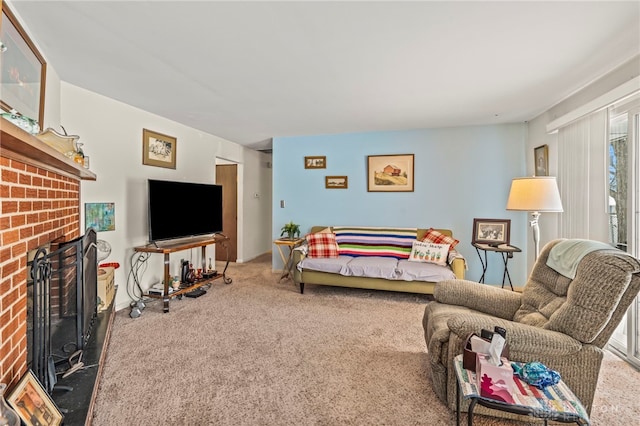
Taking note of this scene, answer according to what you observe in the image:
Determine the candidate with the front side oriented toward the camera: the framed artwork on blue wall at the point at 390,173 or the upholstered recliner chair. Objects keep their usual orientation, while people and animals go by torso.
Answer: the framed artwork on blue wall

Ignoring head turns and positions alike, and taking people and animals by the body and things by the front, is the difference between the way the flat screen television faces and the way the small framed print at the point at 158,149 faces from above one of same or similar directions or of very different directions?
same or similar directions

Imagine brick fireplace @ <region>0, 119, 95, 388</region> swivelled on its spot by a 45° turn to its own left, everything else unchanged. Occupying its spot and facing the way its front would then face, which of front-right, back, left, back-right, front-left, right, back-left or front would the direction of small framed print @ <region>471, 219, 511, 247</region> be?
front

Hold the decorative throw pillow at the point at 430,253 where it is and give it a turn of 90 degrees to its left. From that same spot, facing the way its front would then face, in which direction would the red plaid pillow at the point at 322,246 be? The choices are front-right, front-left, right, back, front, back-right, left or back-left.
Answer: back

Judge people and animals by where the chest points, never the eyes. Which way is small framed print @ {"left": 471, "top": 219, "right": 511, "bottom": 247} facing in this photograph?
toward the camera

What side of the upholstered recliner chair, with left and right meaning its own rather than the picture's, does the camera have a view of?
left

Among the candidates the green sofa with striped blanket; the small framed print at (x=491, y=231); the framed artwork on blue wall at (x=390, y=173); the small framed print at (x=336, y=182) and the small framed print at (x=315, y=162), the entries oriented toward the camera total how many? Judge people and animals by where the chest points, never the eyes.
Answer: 5

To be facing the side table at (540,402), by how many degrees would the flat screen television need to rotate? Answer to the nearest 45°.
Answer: approximately 45° to its right

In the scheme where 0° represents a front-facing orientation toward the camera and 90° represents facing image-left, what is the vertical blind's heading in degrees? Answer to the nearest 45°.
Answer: approximately 45°

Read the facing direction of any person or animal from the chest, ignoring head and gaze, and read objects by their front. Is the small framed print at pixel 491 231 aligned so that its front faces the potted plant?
no

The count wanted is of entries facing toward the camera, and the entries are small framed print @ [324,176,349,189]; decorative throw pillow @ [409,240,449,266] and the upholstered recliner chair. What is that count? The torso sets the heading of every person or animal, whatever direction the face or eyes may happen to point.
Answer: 2

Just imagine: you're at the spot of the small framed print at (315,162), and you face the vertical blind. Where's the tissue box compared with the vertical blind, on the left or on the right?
right

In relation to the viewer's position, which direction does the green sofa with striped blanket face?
facing the viewer

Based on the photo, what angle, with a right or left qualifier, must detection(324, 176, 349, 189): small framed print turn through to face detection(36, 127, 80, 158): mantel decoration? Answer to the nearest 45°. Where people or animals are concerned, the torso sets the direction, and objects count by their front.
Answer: approximately 45° to its right

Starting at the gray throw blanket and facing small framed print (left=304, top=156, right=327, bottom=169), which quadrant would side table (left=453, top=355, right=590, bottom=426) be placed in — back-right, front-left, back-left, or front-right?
back-left

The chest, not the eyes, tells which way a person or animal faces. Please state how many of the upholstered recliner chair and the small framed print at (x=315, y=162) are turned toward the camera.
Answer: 1
